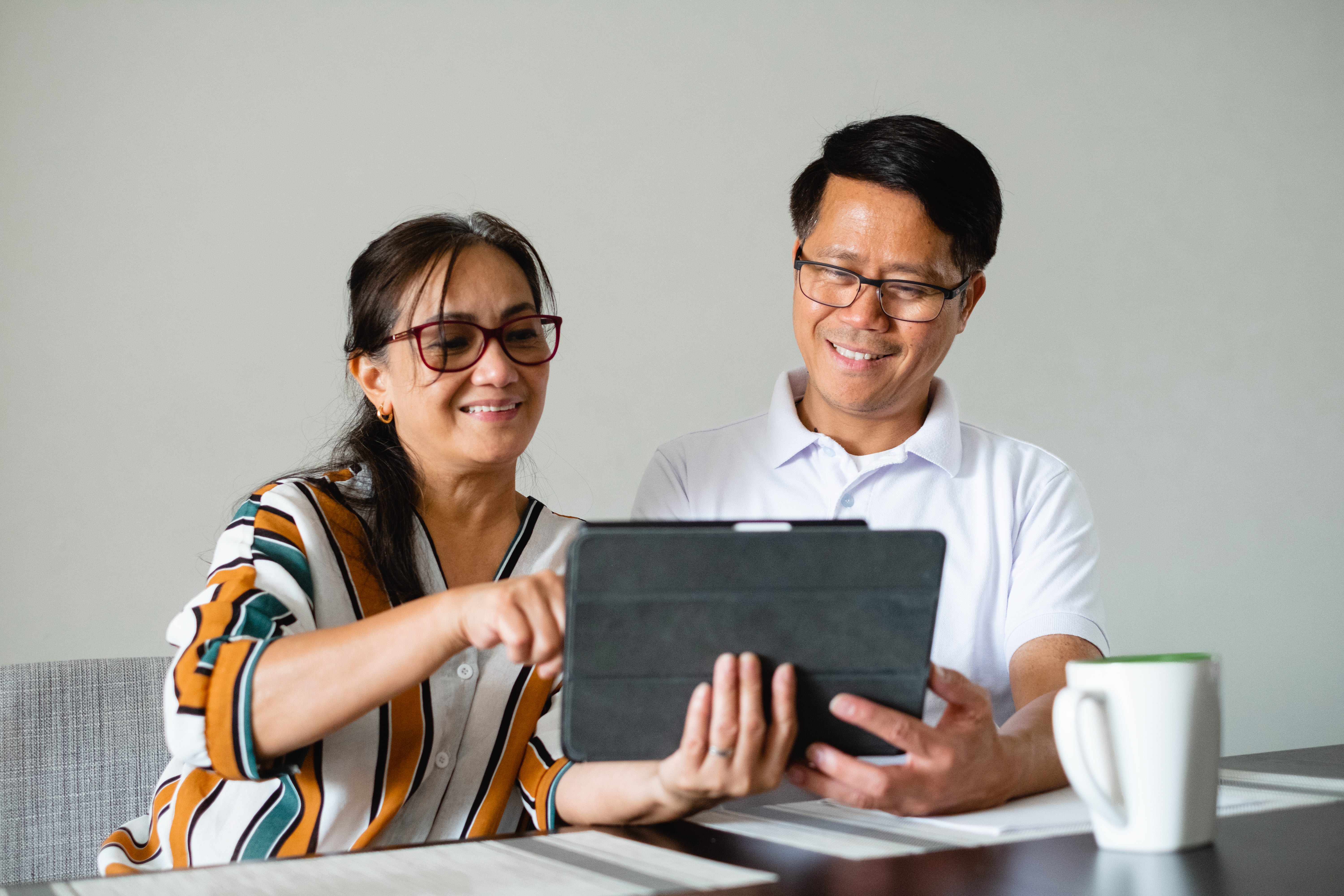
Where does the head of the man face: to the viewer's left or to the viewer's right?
to the viewer's left

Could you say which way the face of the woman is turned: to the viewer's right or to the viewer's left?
to the viewer's right

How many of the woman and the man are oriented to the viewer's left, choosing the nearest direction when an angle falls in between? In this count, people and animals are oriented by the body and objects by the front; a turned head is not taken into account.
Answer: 0

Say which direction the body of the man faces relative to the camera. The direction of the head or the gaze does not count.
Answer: toward the camera

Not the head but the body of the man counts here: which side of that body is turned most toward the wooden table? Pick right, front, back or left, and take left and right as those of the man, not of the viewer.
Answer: front

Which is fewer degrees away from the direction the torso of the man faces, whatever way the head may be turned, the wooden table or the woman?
the wooden table

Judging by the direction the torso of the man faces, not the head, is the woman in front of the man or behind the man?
in front

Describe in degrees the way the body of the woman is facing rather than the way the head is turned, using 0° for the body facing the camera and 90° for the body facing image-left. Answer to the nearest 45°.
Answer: approximately 315°

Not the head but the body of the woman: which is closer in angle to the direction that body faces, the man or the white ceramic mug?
the white ceramic mug

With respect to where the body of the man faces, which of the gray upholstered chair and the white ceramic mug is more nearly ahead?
the white ceramic mug
